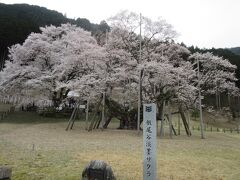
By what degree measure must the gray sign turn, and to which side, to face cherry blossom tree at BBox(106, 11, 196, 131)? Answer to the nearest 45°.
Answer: approximately 180°

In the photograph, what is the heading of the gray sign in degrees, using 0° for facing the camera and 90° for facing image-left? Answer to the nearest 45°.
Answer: approximately 0°
